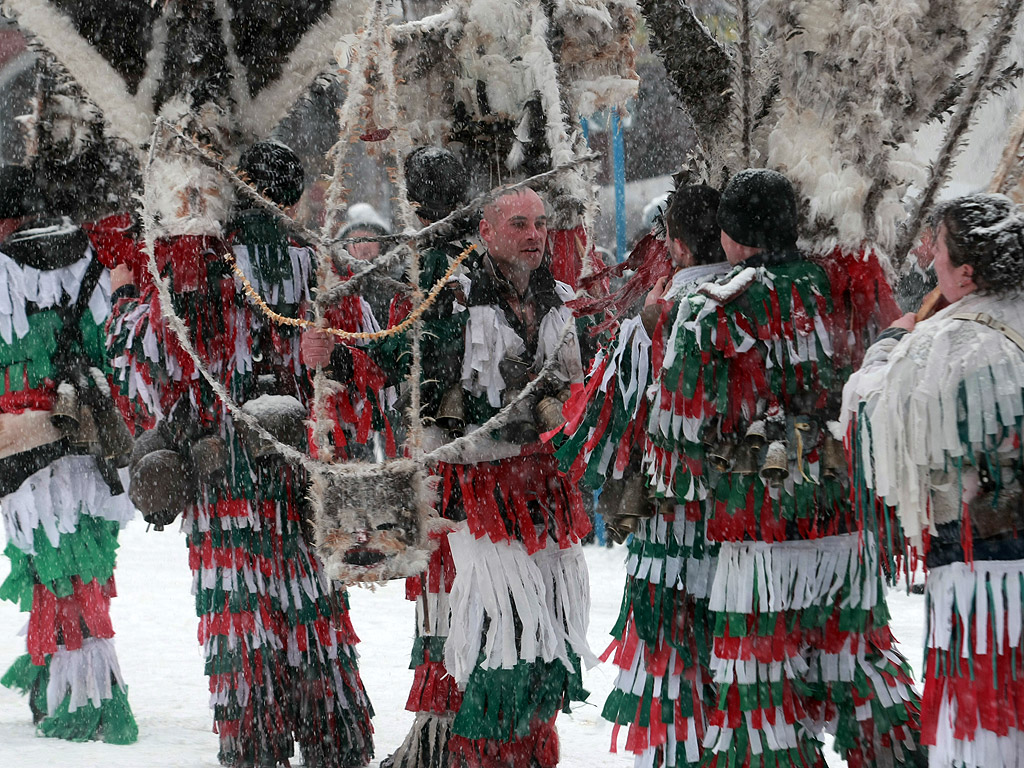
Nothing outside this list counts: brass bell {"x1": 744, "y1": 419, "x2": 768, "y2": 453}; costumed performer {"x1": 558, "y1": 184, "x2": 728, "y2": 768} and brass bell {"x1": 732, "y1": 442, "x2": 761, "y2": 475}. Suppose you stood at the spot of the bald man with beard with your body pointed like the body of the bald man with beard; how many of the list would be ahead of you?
3

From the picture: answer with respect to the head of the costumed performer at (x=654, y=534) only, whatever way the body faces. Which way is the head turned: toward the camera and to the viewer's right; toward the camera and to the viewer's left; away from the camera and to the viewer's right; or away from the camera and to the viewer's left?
away from the camera and to the viewer's left

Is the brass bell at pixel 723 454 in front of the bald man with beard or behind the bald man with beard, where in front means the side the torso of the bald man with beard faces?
in front

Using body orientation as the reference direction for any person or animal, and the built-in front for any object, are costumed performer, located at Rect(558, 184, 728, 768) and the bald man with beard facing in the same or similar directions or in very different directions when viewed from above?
very different directions

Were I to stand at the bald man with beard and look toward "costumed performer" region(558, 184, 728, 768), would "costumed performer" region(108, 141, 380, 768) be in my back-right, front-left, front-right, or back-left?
back-right

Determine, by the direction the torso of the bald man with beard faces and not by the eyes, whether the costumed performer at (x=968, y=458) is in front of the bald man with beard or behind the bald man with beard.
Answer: in front

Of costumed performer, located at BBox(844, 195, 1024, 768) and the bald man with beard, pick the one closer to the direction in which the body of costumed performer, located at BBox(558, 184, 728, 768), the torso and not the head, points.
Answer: the bald man with beard

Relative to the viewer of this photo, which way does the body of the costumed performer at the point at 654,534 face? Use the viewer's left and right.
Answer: facing away from the viewer and to the left of the viewer
